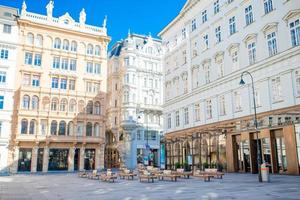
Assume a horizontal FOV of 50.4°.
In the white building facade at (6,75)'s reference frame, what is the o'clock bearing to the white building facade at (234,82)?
the white building facade at (234,82) is roughly at 10 o'clock from the white building facade at (6,75).

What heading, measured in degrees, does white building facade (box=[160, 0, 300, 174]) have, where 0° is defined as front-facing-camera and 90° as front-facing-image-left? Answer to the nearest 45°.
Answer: approximately 45°

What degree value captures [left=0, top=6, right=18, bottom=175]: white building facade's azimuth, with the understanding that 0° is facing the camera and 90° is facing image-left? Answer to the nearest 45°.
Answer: approximately 315°

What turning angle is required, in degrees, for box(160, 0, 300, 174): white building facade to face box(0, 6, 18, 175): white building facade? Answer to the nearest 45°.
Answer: approximately 45° to its right
